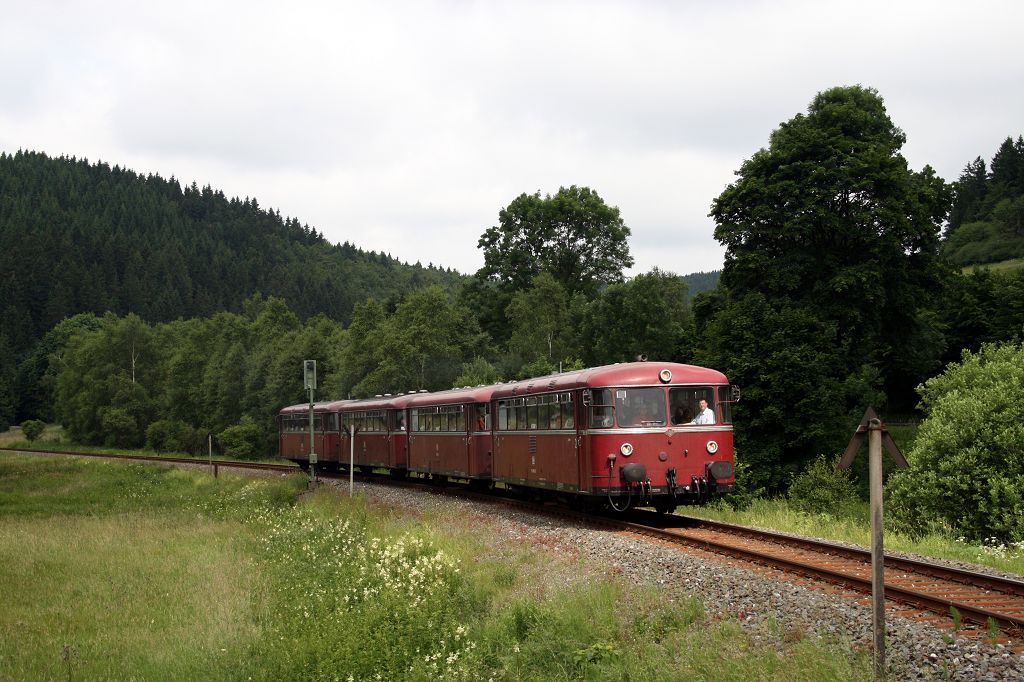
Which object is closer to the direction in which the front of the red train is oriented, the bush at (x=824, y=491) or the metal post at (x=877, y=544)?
the metal post

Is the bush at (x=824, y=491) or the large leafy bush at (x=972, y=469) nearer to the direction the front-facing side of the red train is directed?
the large leafy bush

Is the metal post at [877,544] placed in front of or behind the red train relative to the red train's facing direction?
in front

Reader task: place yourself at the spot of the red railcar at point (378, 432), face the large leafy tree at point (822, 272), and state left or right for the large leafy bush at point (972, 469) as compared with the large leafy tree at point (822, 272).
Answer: right

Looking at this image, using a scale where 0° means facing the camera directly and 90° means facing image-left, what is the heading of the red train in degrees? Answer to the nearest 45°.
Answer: approximately 315°

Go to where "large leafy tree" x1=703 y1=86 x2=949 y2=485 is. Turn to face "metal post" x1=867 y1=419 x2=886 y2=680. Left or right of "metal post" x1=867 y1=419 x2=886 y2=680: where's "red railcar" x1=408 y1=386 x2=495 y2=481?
right
